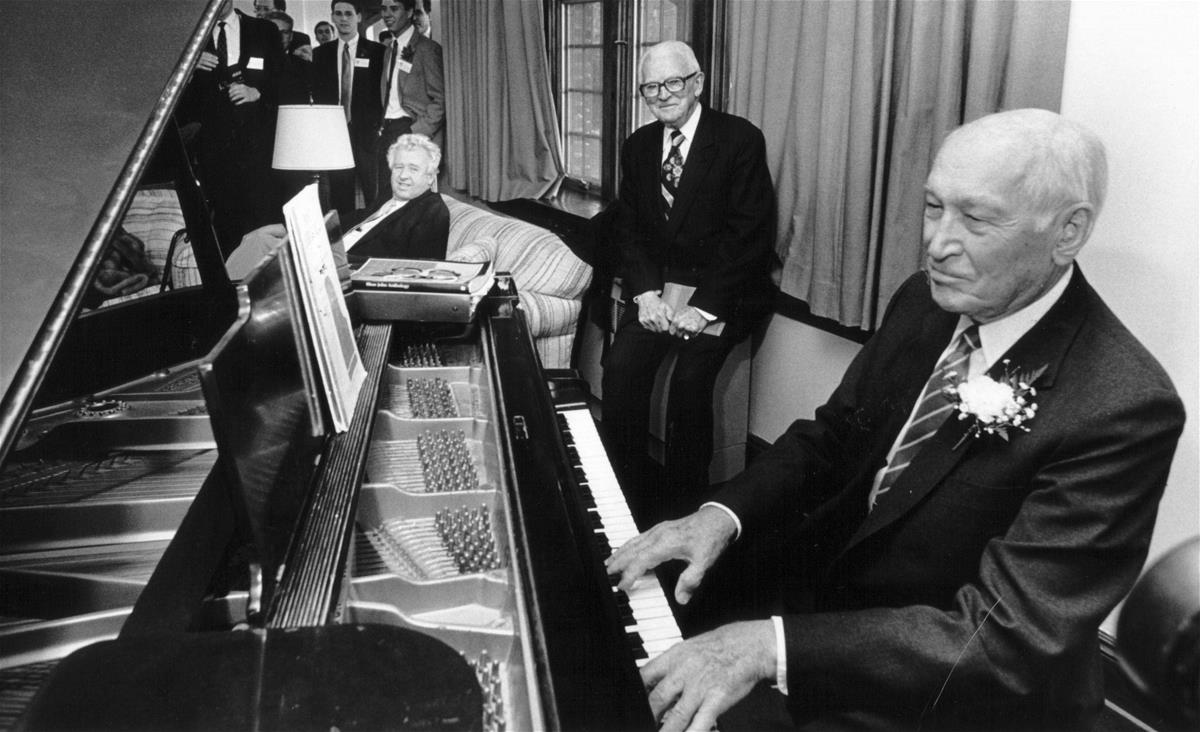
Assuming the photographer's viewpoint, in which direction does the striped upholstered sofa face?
facing the viewer and to the left of the viewer

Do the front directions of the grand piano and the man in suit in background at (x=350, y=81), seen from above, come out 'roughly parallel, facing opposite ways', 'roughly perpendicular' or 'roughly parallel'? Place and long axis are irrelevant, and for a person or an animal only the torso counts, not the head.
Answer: roughly perpendicular

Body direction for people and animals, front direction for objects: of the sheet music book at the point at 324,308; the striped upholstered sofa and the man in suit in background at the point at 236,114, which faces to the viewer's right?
the sheet music book

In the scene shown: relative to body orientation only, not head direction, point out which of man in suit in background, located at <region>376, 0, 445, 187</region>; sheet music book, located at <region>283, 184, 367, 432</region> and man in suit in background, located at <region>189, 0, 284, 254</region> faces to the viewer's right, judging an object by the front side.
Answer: the sheet music book

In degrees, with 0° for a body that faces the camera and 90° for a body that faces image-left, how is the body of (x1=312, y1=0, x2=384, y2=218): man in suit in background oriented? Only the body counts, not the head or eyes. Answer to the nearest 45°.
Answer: approximately 0°

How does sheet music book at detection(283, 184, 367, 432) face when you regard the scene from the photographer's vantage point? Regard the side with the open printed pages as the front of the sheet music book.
facing to the right of the viewer

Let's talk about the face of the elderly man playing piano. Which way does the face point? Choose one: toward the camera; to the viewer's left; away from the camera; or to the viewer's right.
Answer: to the viewer's left

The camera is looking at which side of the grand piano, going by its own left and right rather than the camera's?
right

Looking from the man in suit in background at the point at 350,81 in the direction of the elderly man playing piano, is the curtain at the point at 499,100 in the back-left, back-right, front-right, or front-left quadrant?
front-left

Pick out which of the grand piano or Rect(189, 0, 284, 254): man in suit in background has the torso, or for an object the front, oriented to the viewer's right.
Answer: the grand piano

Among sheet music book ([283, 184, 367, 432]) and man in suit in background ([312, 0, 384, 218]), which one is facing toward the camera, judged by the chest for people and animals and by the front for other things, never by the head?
the man in suit in background

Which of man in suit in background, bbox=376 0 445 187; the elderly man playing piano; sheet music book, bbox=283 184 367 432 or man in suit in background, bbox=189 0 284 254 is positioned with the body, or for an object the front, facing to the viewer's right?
the sheet music book

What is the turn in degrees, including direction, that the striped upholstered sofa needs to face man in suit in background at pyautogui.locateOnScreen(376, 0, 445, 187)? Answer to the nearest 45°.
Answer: approximately 135° to its right

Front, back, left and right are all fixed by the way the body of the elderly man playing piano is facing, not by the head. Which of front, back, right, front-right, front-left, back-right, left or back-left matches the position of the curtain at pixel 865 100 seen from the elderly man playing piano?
back-right

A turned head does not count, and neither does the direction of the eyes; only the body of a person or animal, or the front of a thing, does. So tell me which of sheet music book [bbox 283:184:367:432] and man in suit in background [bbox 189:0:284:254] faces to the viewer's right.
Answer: the sheet music book

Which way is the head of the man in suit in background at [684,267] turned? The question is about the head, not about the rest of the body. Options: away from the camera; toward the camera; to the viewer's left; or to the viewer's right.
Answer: toward the camera

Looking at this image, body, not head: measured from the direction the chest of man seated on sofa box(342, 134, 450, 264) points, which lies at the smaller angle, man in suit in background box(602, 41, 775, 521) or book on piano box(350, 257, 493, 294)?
the book on piano
